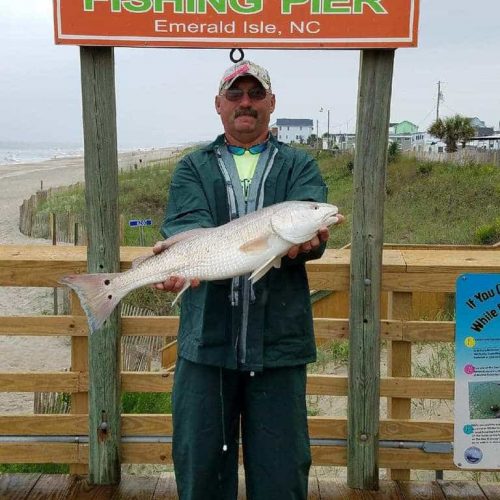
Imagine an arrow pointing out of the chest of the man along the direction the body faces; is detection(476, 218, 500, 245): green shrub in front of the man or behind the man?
behind

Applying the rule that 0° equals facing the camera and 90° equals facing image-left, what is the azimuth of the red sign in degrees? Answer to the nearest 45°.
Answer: approximately 0°

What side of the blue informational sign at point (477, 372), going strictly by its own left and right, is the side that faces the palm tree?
back

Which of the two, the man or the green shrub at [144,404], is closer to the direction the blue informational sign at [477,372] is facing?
the man

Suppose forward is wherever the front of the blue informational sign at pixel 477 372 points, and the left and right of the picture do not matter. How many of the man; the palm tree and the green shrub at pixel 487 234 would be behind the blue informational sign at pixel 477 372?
2

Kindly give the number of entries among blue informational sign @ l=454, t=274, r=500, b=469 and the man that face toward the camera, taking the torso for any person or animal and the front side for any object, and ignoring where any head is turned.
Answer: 2

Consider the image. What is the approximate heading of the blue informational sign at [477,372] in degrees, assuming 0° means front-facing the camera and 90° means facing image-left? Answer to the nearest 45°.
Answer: approximately 0°

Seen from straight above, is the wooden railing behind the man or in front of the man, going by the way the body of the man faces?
behind
